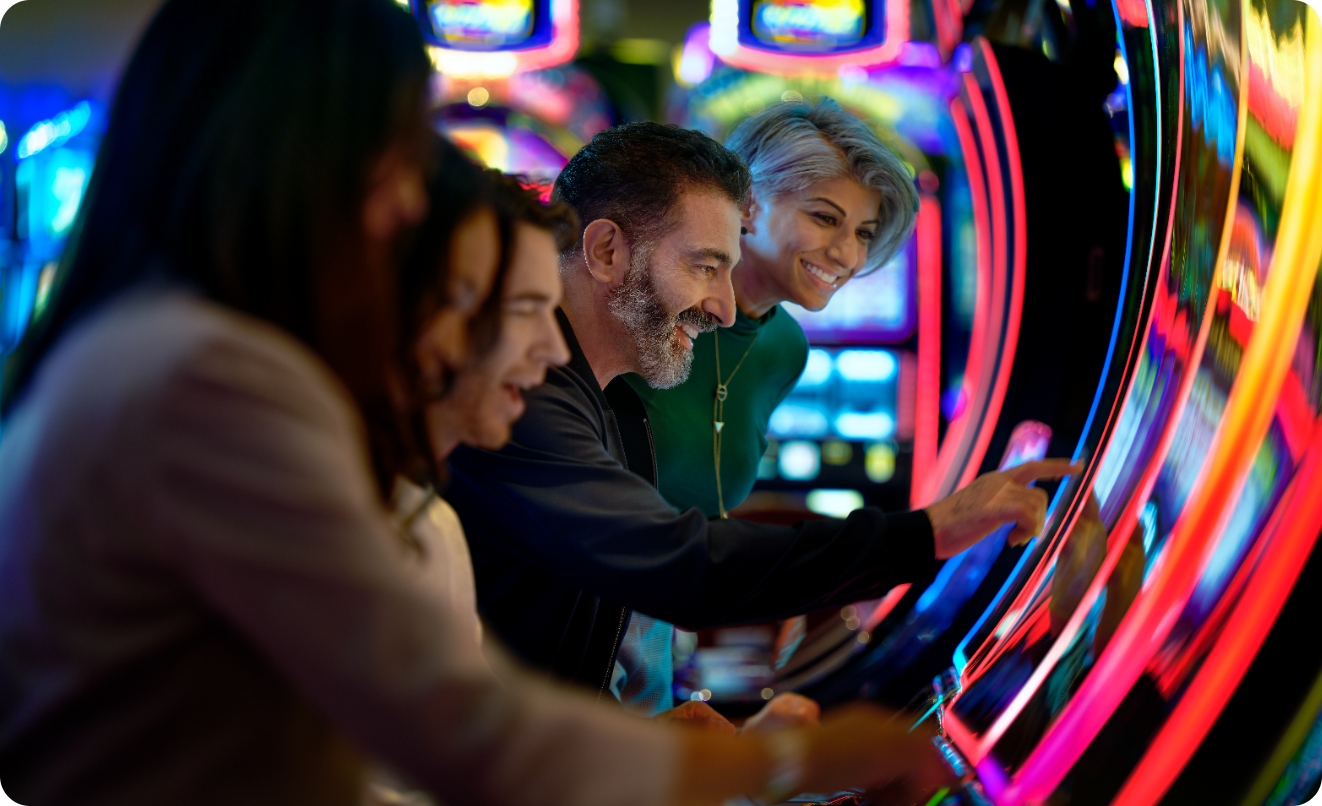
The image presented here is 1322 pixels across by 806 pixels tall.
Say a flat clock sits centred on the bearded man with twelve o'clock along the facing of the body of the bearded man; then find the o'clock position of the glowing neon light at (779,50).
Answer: The glowing neon light is roughly at 9 o'clock from the bearded man.

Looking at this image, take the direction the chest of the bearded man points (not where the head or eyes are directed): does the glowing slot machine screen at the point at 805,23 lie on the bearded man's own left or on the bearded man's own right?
on the bearded man's own left

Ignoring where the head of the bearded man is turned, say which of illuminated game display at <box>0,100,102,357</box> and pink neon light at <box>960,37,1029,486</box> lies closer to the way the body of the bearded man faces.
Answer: the pink neon light

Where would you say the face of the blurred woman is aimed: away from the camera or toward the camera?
away from the camera

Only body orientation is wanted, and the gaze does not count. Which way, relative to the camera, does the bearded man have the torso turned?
to the viewer's right

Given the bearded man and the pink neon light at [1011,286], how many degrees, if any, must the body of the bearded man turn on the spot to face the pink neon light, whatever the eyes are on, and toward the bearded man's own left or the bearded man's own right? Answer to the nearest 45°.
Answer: approximately 45° to the bearded man's own left

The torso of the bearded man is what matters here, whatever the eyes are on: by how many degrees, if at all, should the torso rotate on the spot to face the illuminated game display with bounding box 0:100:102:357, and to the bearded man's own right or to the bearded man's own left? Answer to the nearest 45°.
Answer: approximately 135° to the bearded man's own left

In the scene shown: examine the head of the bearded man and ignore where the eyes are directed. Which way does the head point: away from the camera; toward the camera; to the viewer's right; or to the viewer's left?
to the viewer's right
